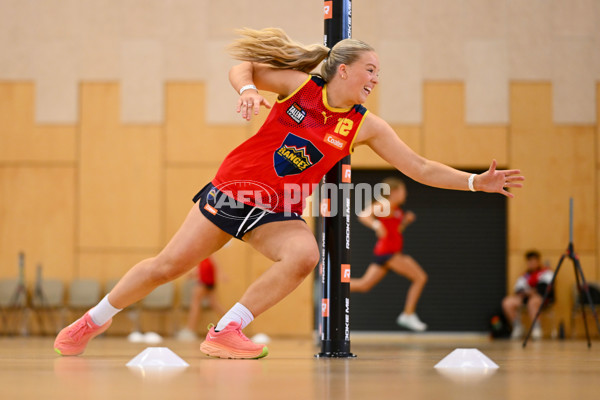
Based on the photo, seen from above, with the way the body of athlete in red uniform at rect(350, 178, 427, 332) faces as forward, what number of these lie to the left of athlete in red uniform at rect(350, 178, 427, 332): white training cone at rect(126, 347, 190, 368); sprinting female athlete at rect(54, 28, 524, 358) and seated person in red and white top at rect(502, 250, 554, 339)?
1

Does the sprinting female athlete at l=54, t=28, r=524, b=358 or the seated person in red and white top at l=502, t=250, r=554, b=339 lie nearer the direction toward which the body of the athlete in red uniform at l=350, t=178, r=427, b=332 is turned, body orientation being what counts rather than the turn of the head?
the sprinting female athlete

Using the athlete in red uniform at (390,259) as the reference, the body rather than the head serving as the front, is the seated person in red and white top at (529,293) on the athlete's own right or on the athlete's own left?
on the athlete's own left
